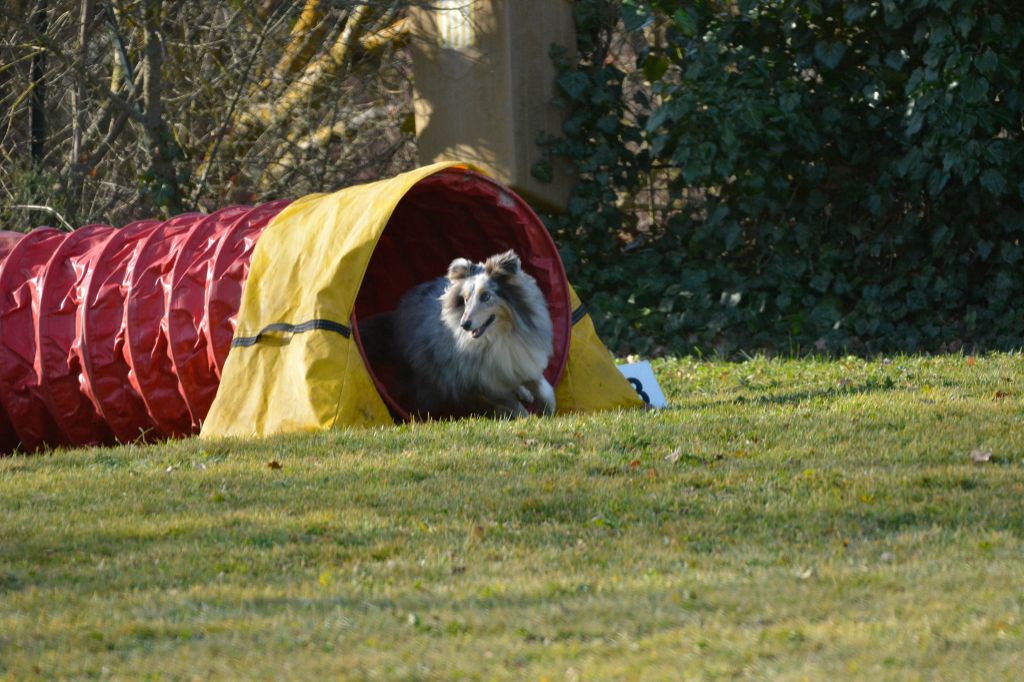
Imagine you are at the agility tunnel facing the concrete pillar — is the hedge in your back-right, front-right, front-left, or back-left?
front-right

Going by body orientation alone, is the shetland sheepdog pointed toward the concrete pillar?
no

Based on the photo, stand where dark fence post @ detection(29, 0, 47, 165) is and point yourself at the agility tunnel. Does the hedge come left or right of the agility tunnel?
left

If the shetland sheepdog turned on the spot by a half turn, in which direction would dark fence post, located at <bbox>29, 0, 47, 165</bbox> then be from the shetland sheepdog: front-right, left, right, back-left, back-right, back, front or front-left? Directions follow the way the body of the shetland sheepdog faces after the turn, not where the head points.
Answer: front

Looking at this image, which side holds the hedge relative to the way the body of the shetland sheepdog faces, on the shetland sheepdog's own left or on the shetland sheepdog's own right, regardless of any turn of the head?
on the shetland sheepdog's own left

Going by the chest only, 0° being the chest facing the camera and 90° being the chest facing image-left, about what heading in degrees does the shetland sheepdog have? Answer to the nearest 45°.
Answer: approximately 315°

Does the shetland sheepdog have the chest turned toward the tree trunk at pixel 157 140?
no
